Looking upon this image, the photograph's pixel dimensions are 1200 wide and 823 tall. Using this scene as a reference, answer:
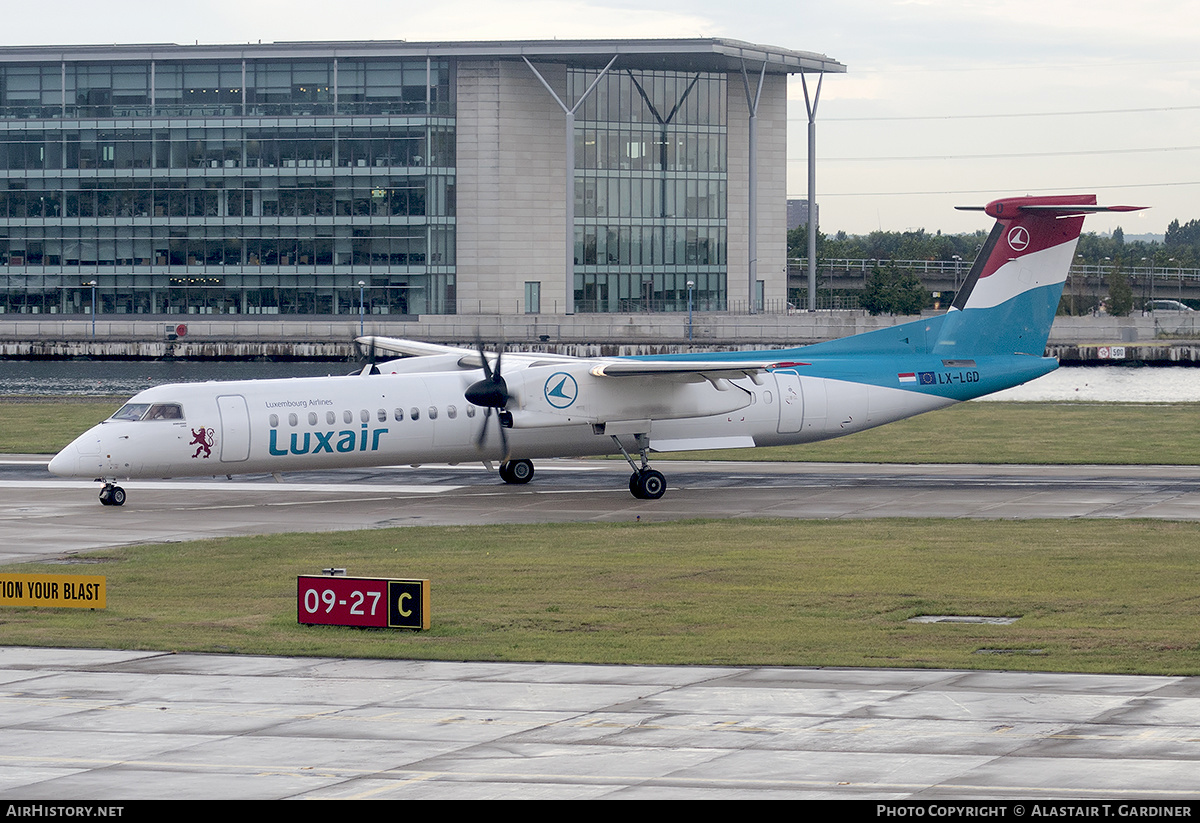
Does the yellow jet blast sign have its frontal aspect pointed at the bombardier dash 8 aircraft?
no

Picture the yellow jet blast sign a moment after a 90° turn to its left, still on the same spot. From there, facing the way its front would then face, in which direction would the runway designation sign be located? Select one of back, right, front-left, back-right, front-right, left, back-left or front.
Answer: front-right

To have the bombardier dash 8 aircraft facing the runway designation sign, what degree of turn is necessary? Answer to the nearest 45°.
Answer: approximately 45° to its left

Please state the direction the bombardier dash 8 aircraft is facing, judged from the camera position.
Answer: facing the viewer and to the left of the viewer

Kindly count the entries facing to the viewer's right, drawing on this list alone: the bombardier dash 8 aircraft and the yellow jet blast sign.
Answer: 0

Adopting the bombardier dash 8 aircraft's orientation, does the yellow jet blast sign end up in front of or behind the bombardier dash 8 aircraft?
in front

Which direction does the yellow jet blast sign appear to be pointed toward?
toward the camera
